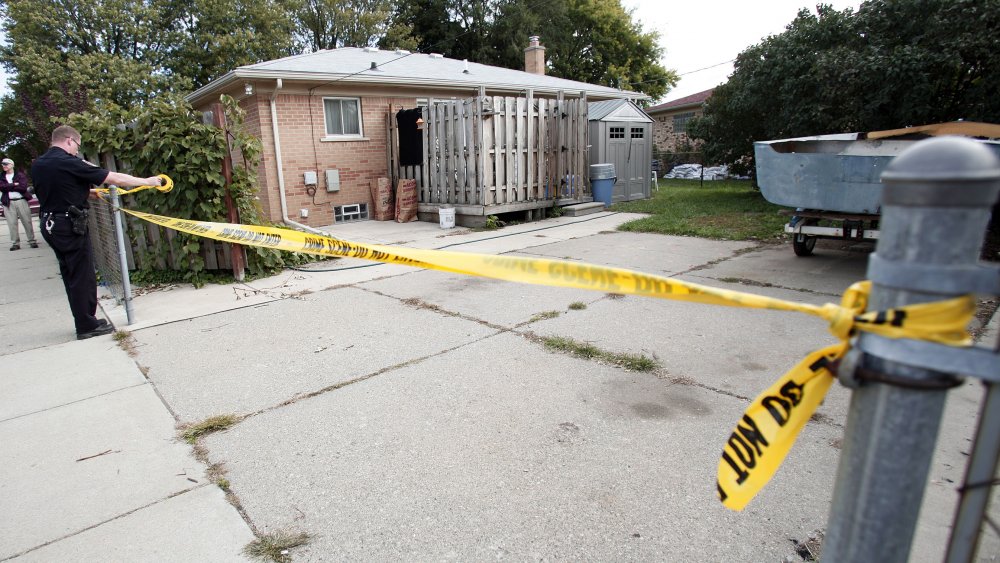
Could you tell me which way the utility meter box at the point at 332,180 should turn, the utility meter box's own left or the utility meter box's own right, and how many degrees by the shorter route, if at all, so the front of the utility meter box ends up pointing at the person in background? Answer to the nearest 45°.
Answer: approximately 90° to the utility meter box's own right

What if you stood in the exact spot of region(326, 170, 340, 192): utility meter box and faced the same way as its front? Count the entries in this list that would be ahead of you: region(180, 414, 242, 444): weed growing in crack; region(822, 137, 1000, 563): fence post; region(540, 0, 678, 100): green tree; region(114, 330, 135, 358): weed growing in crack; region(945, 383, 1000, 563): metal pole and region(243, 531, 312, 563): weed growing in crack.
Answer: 5

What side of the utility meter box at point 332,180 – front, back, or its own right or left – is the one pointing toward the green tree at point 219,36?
back

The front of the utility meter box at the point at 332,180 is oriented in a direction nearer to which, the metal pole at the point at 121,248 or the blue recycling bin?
the metal pole

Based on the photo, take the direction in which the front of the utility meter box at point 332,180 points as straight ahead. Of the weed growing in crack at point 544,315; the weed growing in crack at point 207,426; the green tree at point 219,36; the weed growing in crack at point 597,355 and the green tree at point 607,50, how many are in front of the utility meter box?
3

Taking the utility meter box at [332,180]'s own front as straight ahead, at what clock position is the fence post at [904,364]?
The fence post is roughly at 12 o'clock from the utility meter box.

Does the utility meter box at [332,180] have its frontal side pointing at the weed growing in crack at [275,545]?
yes

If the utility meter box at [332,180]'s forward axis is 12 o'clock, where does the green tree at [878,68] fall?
The green tree is roughly at 10 o'clock from the utility meter box.

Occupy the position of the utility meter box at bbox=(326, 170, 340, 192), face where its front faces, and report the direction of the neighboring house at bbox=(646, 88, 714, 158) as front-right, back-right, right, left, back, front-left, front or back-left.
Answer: back-left

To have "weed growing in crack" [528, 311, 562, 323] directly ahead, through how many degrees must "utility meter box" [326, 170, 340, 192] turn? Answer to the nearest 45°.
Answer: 0° — it already faces it

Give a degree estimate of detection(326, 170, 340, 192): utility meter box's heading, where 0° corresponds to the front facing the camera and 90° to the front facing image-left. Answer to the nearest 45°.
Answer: approximately 0°

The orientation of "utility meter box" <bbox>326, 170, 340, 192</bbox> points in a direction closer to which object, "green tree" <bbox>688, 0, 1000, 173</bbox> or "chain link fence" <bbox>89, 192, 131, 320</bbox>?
the chain link fence

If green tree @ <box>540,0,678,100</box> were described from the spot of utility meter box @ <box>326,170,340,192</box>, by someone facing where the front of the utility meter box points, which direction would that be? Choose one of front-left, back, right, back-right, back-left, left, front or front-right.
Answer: back-left
